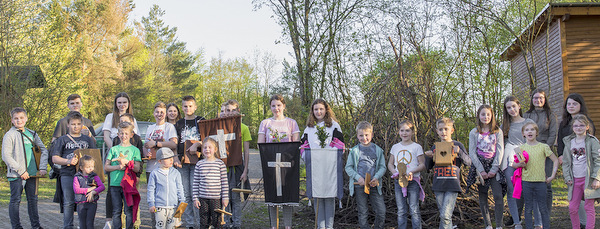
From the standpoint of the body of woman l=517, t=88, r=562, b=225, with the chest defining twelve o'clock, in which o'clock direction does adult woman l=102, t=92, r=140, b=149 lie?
The adult woman is roughly at 2 o'clock from the woman.

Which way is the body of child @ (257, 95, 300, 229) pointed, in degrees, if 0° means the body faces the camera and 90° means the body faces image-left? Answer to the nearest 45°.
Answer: approximately 0°

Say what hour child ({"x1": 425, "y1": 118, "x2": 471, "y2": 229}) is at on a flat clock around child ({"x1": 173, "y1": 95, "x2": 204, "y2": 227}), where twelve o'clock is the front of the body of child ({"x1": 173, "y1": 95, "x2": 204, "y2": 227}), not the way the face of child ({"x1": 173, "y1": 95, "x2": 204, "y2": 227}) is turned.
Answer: child ({"x1": 425, "y1": 118, "x2": 471, "y2": 229}) is roughly at 10 o'clock from child ({"x1": 173, "y1": 95, "x2": 204, "y2": 227}).
